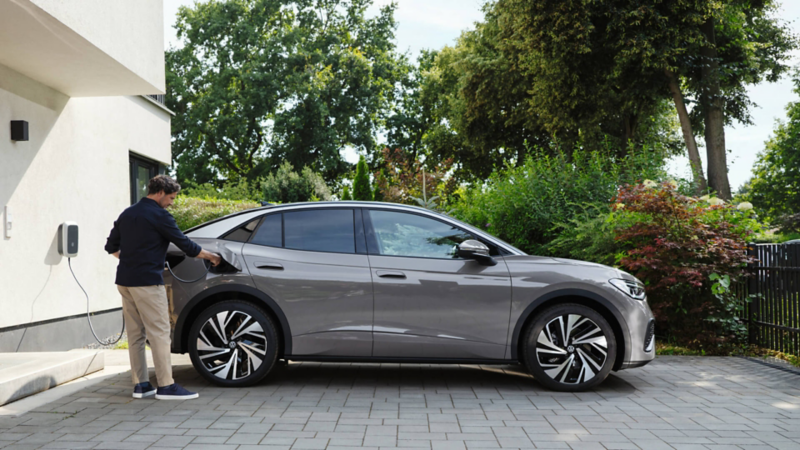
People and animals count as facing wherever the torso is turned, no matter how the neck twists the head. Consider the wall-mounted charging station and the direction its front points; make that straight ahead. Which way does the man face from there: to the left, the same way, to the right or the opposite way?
to the left

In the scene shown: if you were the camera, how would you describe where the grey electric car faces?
facing to the right of the viewer

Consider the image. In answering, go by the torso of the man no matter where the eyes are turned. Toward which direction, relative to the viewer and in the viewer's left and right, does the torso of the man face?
facing away from the viewer and to the right of the viewer

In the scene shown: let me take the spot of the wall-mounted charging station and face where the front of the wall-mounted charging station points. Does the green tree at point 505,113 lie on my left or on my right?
on my left

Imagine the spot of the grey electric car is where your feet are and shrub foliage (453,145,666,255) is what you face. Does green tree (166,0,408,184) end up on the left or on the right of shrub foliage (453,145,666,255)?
left

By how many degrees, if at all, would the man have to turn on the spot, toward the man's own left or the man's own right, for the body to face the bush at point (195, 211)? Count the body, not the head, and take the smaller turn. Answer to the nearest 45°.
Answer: approximately 45° to the man's own left

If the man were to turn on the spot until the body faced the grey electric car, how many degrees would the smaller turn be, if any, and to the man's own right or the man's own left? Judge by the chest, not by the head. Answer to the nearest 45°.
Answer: approximately 45° to the man's own right

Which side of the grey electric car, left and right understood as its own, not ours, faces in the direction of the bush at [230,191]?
left

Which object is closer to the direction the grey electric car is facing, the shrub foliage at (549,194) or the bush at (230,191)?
the shrub foliage
